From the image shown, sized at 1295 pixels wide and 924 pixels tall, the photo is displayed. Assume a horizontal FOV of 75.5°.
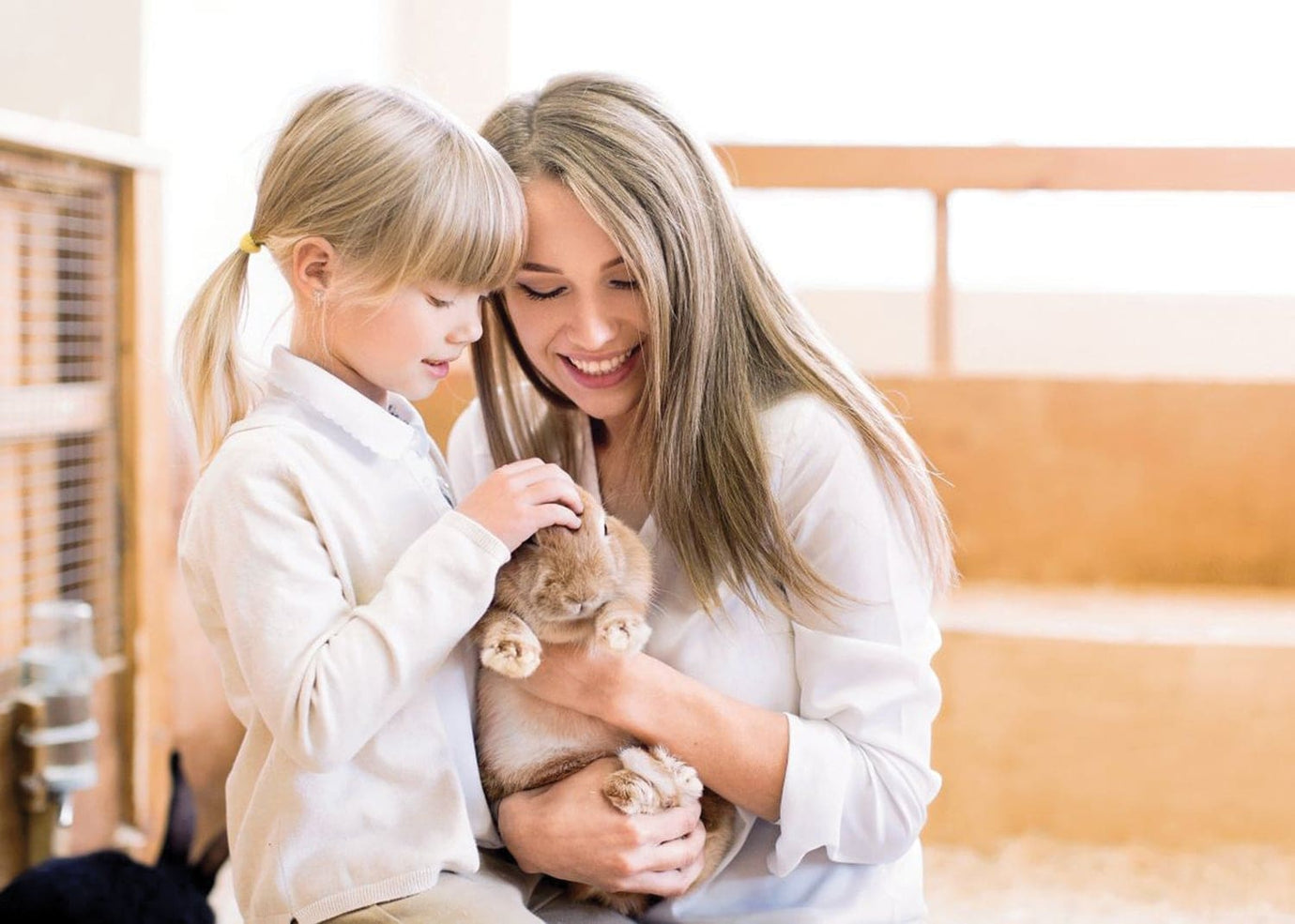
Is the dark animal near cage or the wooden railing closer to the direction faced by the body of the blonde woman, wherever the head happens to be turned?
the dark animal near cage

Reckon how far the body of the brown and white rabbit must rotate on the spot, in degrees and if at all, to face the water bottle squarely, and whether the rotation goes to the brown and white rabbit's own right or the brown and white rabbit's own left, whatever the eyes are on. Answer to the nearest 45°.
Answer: approximately 135° to the brown and white rabbit's own right

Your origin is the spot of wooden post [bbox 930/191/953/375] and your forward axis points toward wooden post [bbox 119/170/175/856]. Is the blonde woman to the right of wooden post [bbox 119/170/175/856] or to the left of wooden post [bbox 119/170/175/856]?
left

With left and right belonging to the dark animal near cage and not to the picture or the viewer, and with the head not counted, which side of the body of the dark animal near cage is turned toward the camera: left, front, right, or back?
right

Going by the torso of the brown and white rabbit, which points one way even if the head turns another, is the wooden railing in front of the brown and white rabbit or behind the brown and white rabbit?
behind

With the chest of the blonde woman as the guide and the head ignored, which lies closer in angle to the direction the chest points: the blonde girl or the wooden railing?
the blonde girl

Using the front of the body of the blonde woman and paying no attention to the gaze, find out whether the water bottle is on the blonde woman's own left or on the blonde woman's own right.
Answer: on the blonde woman's own right

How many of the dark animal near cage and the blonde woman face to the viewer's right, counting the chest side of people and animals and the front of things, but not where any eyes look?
1

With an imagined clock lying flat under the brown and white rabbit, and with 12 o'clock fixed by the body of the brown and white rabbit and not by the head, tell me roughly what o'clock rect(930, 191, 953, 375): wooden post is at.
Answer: The wooden post is roughly at 7 o'clock from the brown and white rabbit.

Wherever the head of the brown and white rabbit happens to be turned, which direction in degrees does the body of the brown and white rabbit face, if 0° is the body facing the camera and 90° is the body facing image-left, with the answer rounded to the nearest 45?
approximately 0°
